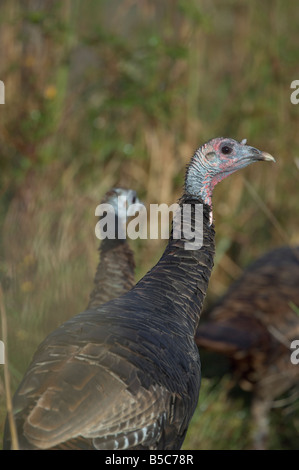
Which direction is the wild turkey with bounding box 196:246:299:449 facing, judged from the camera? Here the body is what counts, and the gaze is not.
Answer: to the viewer's right

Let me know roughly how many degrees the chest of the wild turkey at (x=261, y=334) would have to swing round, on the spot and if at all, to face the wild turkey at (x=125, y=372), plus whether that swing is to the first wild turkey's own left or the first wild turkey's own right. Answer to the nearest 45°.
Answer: approximately 90° to the first wild turkey's own right

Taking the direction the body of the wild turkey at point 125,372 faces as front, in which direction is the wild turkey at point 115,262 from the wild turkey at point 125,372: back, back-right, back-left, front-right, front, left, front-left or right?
left
